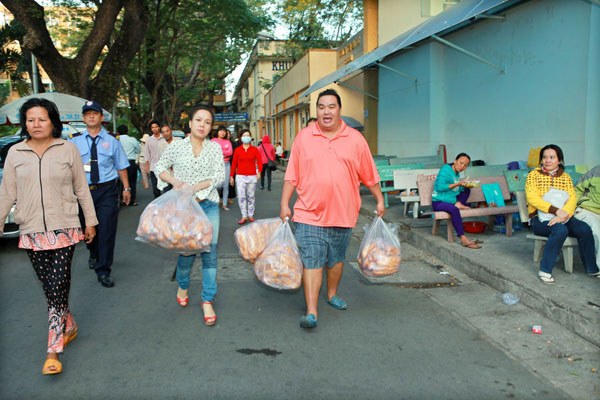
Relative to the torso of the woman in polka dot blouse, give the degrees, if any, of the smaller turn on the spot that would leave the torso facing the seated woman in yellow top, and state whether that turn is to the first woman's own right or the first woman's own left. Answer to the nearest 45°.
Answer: approximately 90° to the first woman's own left

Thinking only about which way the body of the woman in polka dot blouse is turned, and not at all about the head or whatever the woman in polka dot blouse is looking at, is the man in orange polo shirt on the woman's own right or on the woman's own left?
on the woman's own left

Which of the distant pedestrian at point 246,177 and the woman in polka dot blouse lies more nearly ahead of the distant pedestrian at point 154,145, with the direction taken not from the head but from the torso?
the woman in polka dot blouse

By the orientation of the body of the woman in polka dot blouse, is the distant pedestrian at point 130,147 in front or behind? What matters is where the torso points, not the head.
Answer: behind

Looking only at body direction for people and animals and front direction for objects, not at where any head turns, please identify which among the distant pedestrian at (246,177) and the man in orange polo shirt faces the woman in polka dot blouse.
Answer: the distant pedestrian

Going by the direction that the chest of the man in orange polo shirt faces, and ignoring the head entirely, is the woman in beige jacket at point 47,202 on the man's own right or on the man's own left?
on the man's own right

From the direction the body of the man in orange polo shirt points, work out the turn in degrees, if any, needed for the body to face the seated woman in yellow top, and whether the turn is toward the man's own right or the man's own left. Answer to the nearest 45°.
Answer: approximately 135° to the man's own left

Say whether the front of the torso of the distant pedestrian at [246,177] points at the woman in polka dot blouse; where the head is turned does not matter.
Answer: yes

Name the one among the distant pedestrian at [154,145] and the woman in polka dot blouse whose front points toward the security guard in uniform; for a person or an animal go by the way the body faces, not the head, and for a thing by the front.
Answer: the distant pedestrian

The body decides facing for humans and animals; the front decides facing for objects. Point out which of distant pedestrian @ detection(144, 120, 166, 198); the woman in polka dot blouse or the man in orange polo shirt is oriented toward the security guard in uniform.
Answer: the distant pedestrian
